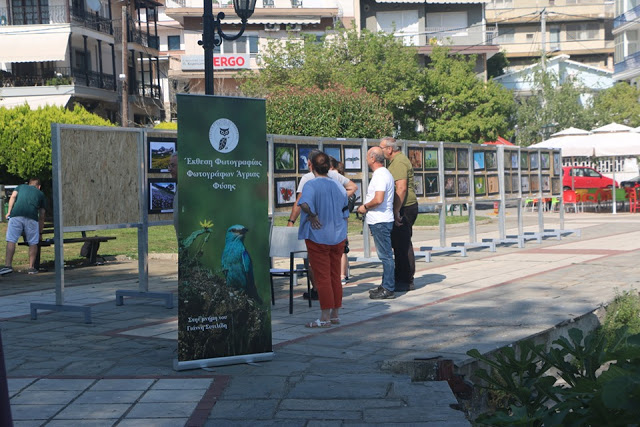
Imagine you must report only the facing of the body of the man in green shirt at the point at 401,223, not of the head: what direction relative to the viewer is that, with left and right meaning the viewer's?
facing to the left of the viewer

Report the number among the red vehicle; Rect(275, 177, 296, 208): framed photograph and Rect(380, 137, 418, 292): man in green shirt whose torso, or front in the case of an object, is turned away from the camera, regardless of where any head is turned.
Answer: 0

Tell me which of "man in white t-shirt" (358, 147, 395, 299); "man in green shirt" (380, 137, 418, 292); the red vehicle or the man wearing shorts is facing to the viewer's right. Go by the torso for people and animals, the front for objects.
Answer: the red vehicle

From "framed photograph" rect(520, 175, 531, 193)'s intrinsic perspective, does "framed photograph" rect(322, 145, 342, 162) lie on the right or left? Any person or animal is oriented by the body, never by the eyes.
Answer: on its right

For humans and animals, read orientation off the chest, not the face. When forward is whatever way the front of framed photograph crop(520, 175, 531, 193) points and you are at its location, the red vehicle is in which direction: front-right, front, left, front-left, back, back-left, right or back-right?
back-left

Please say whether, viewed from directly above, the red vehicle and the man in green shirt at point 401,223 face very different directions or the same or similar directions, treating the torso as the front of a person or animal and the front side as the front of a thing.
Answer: very different directions

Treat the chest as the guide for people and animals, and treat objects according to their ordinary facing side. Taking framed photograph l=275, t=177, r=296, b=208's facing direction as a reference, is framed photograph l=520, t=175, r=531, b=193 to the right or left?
on its left

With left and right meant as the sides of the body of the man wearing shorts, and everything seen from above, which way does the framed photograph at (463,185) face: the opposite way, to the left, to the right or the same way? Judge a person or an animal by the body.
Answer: the opposite way

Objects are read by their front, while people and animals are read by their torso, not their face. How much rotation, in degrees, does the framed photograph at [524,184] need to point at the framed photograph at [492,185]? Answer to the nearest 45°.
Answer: approximately 90° to its right

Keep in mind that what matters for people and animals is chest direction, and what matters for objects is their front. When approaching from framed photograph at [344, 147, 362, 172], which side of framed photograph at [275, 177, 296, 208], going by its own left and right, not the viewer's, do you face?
left

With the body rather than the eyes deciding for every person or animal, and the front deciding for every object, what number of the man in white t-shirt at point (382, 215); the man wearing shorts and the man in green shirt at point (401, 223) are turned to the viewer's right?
0

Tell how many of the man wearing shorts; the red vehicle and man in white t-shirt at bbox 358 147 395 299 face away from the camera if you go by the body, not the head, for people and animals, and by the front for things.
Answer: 1

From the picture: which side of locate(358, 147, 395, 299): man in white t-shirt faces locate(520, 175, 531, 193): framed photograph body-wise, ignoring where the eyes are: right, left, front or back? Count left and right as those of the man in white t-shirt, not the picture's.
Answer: right
